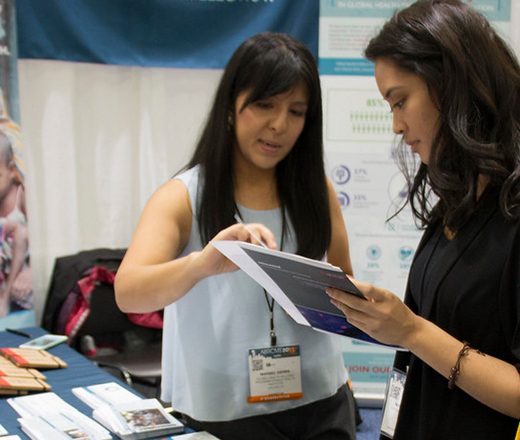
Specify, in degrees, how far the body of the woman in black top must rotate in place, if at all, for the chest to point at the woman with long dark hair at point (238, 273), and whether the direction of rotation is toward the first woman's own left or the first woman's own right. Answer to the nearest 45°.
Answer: approximately 45° to the first woman's own right

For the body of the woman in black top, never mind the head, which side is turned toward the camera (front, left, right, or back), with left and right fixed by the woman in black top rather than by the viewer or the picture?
left
